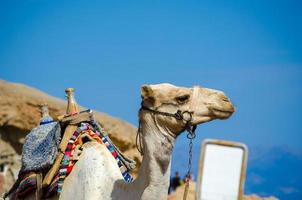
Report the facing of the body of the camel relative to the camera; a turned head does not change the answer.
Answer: to the viewer's right

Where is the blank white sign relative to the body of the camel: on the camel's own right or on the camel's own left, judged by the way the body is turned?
on the camel's own left

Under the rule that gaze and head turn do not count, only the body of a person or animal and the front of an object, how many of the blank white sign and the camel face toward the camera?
1

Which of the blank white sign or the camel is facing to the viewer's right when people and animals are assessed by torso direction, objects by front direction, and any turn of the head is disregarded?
the camel

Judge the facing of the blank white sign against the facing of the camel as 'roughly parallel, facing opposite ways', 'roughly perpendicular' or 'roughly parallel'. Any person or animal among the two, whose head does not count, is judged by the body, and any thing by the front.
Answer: roughly perpendicular

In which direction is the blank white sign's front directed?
toward the camera
